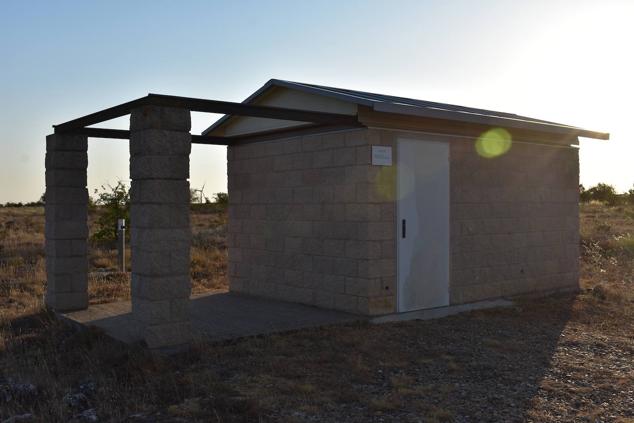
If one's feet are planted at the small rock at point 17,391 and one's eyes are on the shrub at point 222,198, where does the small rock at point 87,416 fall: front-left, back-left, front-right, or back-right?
back-right

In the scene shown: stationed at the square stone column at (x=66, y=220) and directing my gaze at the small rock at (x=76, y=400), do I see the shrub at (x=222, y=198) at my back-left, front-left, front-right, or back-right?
back-left

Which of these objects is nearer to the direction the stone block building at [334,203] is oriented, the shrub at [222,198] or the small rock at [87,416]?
the small rock

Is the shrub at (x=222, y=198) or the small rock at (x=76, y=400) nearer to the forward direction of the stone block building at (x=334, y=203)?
the small rock
